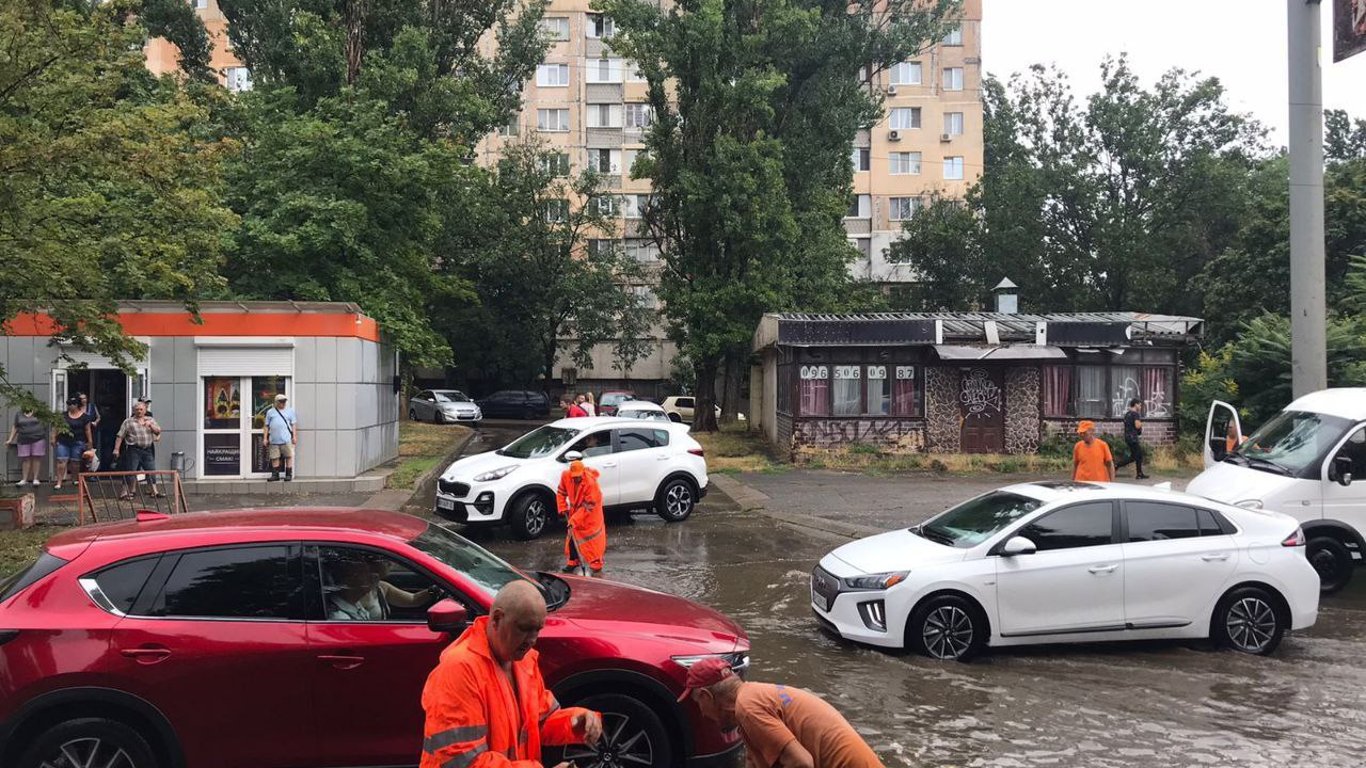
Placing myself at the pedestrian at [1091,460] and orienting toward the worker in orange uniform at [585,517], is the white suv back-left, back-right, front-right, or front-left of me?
front-right

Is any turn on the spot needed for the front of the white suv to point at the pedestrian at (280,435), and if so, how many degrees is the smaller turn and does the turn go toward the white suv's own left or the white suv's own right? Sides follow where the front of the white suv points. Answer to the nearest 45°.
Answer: approximately 90° to the white suv's own right

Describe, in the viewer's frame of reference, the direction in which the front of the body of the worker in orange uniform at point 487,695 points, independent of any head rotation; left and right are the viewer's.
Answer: facing the viewer and to the right of the viewer

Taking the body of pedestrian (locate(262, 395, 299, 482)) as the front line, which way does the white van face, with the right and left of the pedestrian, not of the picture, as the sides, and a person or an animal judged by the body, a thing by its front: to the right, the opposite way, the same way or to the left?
to the right

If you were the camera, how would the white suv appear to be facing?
facing the viewer and to the left of the viewer

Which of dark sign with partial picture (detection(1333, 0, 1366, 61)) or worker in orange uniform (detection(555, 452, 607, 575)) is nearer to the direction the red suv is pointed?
the dark sign with partial picture

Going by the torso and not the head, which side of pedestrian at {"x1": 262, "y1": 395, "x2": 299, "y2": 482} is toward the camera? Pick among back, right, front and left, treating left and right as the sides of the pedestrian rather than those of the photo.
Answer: front

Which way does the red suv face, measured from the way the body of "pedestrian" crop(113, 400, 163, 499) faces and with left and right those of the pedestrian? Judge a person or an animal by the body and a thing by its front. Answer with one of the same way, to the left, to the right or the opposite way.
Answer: to the left

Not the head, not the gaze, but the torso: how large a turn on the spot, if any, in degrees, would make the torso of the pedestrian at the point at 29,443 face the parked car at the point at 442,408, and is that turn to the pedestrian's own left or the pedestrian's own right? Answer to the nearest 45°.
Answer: approximately 135° to the pedestrian's own left

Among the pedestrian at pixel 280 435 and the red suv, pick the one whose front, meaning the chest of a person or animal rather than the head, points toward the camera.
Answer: the pedestrian

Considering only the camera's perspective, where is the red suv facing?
facing to the right of the viewer

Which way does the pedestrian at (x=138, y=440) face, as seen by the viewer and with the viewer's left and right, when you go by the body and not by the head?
facing the viewer

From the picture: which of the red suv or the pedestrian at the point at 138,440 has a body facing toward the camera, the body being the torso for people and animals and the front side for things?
the pedestrian

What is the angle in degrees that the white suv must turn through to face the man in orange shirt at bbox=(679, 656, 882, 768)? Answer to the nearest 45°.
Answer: approximately 45° to its left
